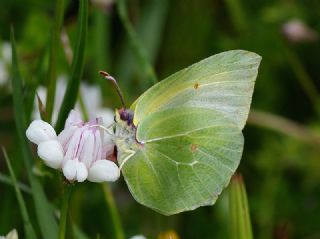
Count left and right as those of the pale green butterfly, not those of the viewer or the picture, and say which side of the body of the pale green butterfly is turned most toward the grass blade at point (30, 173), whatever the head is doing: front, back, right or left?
front

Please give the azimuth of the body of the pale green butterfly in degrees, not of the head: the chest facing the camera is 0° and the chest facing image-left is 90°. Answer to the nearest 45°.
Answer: approximately 90°

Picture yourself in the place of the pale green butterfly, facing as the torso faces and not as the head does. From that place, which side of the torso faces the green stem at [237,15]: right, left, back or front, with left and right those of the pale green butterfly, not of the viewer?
right
